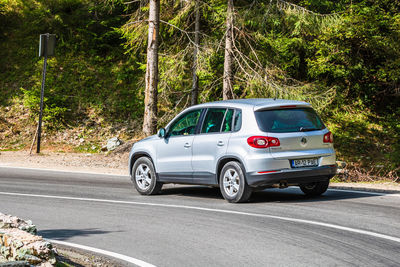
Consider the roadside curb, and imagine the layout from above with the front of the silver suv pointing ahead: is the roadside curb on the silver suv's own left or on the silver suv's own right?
on the silver suv's own right

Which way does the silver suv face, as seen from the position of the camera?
facing away from the viewer and to the left of the viewer
